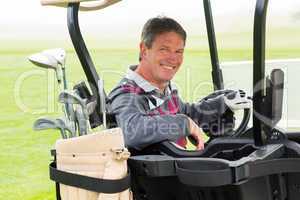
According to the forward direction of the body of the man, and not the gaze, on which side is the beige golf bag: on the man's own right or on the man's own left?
on the man's own right

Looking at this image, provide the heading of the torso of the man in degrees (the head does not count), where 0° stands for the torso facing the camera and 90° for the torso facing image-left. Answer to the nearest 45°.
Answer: approximately 315°
